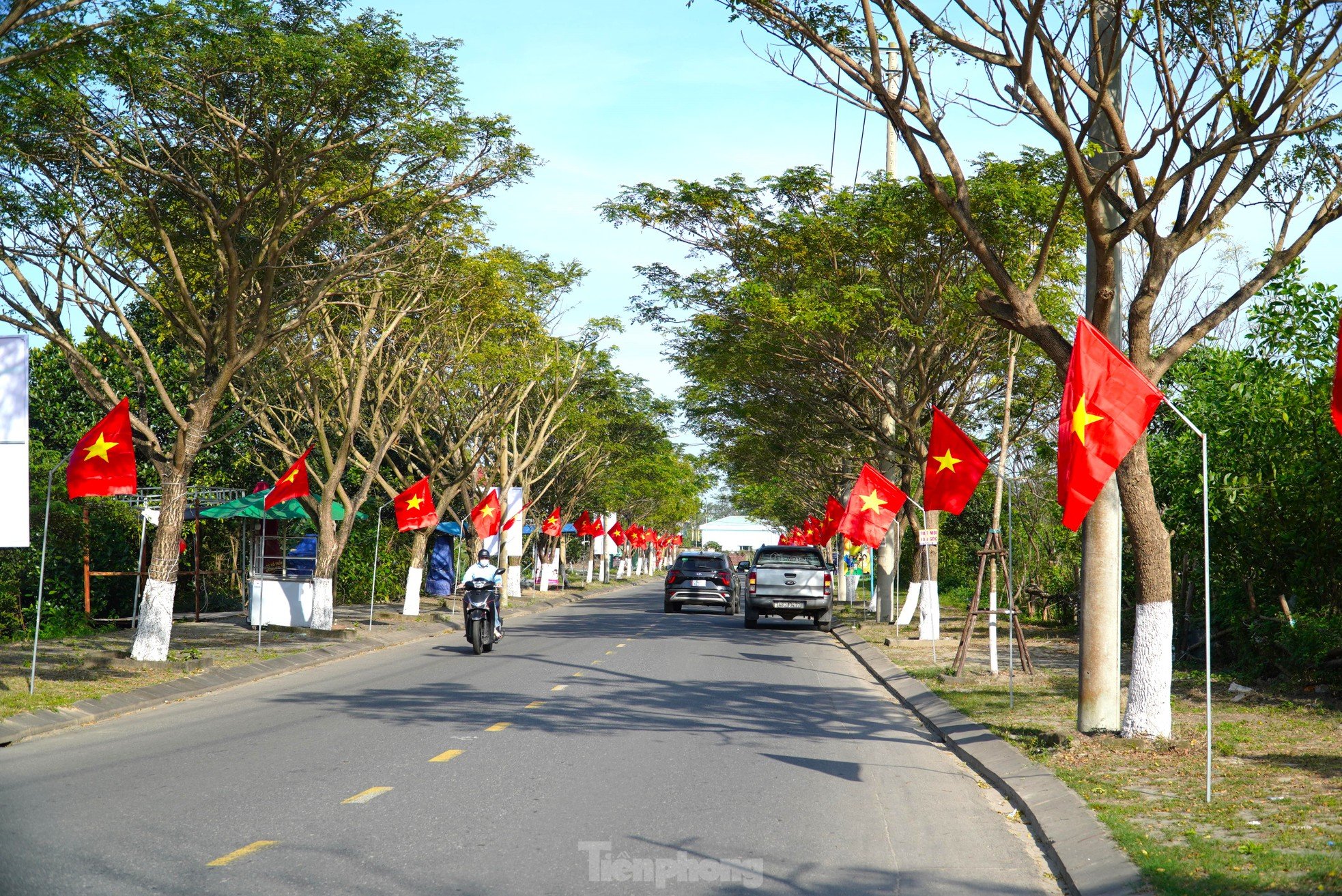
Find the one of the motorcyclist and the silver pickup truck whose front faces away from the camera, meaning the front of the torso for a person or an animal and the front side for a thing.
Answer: the silver pickup truck

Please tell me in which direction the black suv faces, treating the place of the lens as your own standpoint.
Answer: facing away from the viewer

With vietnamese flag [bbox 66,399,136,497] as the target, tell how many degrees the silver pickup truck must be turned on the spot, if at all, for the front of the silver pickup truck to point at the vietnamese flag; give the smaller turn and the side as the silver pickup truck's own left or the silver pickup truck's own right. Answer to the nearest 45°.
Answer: approximately 135° to the silver pickup truck's own left

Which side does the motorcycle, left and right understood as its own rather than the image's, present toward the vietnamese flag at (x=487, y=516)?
back

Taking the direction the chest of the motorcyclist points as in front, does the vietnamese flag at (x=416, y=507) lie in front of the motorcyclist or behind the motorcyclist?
behind

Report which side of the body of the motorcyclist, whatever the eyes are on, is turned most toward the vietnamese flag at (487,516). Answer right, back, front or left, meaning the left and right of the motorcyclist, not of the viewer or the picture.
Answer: back

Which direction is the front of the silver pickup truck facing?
away from the camera

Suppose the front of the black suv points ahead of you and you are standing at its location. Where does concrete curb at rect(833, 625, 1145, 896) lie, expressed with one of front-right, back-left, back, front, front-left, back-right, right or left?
back
